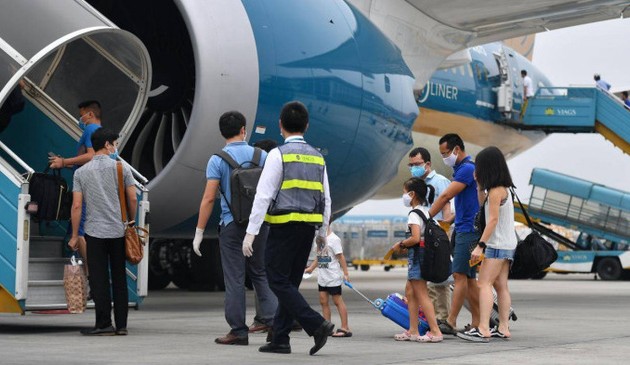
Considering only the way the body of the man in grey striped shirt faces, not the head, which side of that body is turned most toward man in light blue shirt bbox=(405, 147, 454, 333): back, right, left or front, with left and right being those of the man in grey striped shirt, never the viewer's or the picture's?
right

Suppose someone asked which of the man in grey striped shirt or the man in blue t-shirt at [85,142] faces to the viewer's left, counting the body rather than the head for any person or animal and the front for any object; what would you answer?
the man in blue t-shirt

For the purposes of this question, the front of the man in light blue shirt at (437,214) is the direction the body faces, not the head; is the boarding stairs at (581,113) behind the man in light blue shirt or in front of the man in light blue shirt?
behind

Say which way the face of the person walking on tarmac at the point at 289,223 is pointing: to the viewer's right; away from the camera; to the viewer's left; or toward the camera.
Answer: away from the camera

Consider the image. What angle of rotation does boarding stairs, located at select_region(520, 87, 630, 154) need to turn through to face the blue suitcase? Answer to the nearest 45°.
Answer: approximately 90° to its left

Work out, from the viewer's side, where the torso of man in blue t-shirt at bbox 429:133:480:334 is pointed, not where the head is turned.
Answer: to the viewer's left

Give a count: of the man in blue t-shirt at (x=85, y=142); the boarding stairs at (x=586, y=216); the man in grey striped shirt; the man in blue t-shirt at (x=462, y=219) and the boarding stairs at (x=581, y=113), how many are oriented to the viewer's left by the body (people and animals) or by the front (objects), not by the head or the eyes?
4

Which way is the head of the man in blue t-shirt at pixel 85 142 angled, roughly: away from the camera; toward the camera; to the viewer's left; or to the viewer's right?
to the viewer's left

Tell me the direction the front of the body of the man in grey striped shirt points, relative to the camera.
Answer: away from the camera

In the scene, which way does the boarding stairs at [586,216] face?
to the viewer's left

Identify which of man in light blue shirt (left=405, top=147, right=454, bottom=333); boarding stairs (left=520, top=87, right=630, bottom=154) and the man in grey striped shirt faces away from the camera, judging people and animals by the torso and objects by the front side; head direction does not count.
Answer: the man in grey striped shirt

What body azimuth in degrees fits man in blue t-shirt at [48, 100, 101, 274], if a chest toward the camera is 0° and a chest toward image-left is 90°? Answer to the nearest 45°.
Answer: approximately 90°

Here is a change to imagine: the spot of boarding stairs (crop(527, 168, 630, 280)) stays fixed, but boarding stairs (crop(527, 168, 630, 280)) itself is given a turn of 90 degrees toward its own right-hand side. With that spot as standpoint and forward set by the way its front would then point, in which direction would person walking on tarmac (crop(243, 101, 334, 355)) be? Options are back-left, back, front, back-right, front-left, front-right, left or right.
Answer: back
